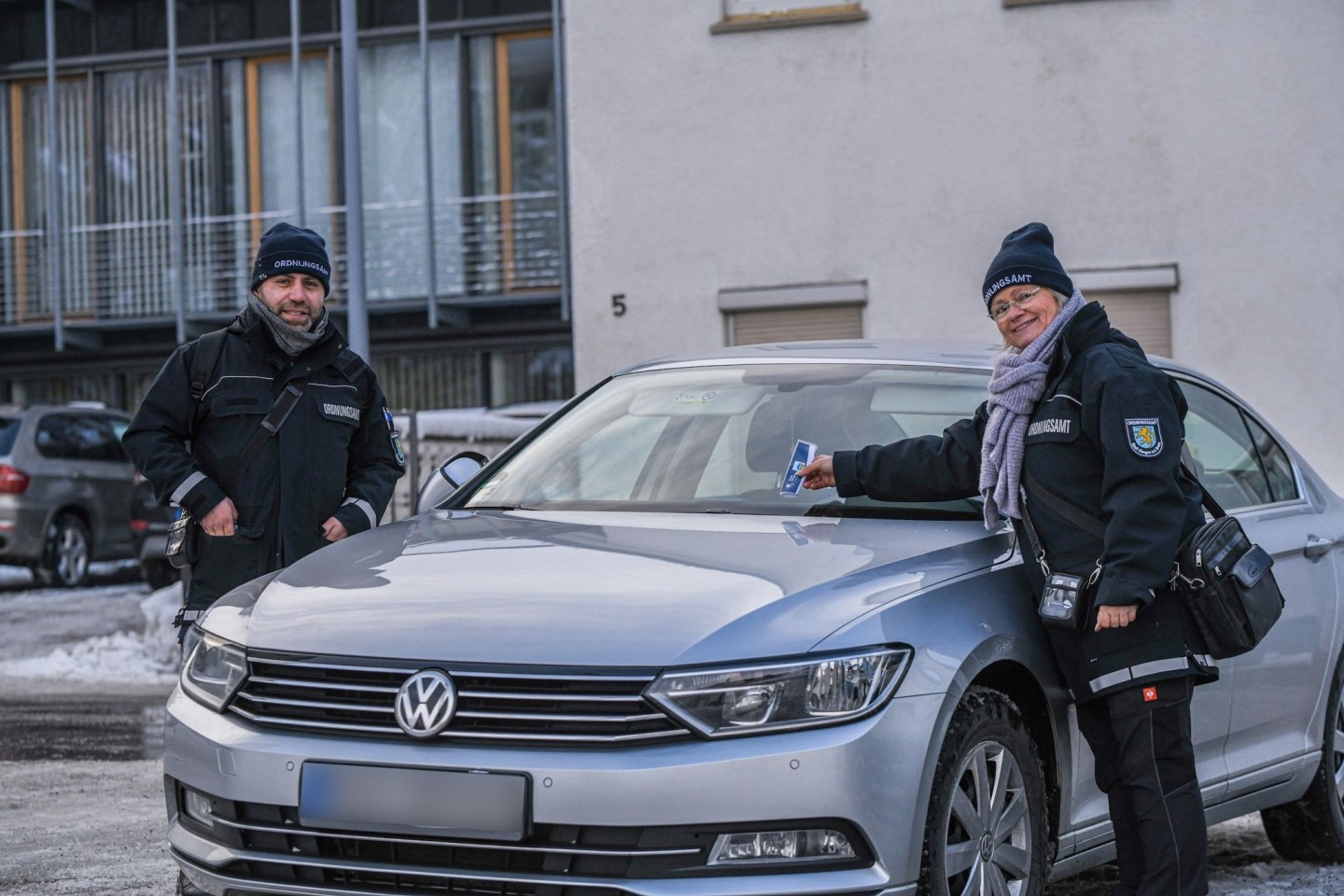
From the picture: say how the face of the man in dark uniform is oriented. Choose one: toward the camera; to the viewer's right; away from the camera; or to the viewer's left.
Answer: toward the camera

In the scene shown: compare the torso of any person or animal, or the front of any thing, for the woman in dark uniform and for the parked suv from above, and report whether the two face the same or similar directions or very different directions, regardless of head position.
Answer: very different directions

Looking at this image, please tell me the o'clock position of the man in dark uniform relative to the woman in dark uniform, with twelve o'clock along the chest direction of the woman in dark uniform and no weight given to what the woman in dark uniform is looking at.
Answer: The man in dark uniform is roughly at 2 o'clock from the woman in dark uniform.

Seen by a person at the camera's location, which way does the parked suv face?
facing away from the viewer and to the right of the viewer

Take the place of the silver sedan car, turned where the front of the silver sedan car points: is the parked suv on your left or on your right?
on your right

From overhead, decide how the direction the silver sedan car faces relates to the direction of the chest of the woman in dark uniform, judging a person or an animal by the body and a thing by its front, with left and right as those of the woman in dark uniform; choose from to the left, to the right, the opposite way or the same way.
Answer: the same way

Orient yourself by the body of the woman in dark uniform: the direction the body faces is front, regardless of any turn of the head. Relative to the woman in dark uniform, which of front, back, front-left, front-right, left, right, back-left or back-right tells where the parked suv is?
right

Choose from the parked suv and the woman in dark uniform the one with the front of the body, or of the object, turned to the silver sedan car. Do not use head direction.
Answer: the woman in dark uniform

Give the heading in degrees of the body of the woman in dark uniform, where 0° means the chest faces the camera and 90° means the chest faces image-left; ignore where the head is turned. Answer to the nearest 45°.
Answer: approximately 45°

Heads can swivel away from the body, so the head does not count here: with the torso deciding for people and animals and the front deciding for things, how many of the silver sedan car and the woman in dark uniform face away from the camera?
0

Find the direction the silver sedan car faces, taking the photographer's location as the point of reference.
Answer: facing the viewer and to the left of the viewer
